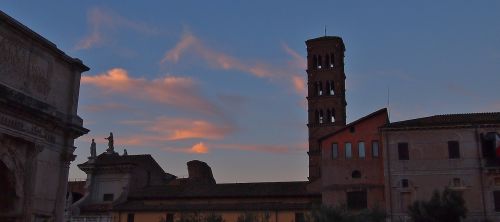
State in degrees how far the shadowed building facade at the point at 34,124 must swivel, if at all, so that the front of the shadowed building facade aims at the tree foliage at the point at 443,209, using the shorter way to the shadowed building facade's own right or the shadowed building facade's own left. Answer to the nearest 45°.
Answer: approximately 45° to the shadowed building facade's own left

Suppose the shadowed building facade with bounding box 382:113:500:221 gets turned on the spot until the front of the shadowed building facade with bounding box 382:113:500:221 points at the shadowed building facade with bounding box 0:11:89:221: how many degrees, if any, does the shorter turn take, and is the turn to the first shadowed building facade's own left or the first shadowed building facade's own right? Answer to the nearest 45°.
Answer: approximately 45° to the first shadowed building facade's own right

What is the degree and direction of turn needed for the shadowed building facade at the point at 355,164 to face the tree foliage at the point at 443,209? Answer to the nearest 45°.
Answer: approximately 45° to its left

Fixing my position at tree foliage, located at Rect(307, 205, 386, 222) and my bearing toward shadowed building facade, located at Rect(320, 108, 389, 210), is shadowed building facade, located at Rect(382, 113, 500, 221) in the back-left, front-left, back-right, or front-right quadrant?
front-right

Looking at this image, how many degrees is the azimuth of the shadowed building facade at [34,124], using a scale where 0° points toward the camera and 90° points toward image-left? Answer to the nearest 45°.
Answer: approximately 315°

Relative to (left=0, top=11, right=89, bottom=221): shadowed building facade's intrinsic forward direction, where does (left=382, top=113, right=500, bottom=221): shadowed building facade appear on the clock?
(left=382, top=113, right=500, bottom=221): shadowed building facade is roughly at 10 o'clock from (left=0, top=11, right=89, bottom=221): shadowed building facade.

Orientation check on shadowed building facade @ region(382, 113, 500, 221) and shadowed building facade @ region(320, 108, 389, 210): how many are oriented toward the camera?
2

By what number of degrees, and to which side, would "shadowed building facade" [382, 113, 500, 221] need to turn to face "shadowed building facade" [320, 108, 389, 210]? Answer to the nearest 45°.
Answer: approximately 90° to its right

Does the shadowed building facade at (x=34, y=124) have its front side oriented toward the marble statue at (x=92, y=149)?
no

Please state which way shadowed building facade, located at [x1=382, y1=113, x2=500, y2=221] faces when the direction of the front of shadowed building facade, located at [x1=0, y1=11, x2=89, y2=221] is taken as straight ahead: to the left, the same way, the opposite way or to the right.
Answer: to the right

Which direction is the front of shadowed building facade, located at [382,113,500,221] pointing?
toward the camera

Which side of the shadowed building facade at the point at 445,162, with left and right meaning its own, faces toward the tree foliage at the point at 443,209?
front

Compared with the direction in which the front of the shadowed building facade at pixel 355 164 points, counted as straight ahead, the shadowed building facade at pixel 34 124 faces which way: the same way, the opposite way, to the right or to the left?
to the left

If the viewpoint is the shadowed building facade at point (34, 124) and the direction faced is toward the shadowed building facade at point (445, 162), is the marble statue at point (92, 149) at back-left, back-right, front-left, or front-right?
front-left

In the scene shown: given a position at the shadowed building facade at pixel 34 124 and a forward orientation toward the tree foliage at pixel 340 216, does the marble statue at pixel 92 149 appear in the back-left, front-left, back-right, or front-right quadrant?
front-left

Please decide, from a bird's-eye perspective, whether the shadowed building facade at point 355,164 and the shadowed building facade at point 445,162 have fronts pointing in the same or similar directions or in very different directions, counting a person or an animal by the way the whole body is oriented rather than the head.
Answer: same or similar directions

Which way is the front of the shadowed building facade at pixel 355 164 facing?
toward the camera

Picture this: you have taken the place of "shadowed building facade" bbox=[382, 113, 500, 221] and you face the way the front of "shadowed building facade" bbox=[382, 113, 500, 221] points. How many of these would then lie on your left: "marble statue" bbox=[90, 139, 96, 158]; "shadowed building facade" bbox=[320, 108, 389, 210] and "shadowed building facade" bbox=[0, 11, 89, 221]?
0

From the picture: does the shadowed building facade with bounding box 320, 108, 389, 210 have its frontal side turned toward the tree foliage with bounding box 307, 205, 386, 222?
yes

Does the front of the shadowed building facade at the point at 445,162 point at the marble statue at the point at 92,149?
no

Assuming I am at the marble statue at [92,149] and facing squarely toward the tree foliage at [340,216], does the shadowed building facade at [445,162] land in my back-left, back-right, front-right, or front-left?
front-left

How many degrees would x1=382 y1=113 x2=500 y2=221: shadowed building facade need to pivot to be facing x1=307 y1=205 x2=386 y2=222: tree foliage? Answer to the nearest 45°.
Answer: approximately 45° to its right
